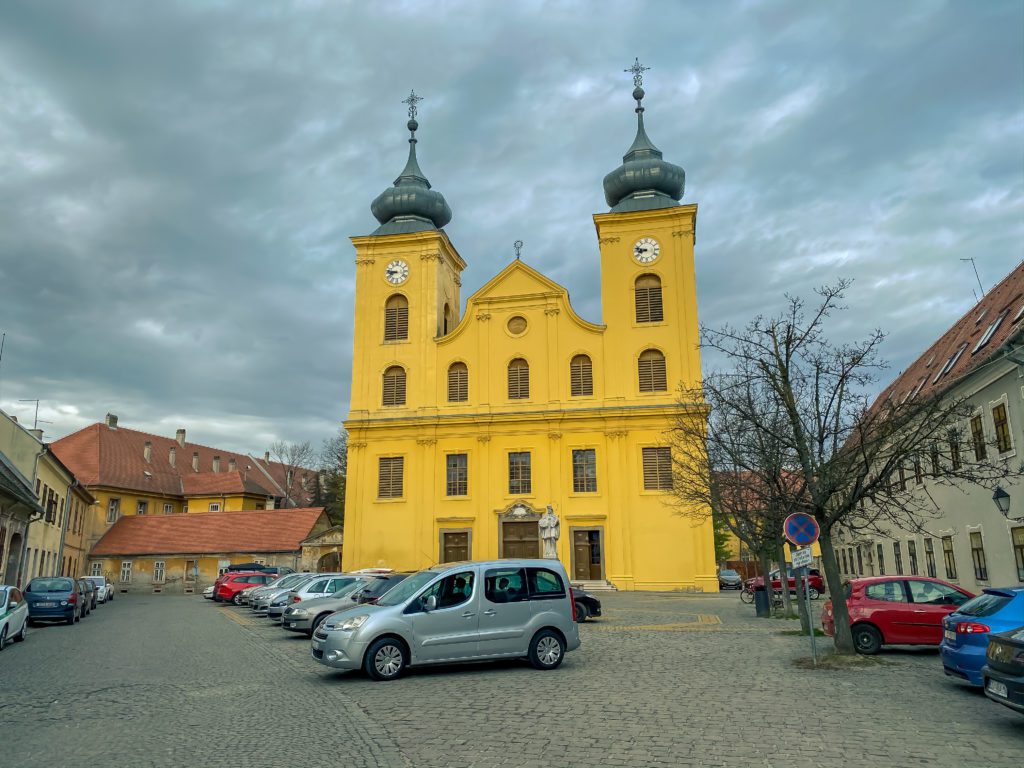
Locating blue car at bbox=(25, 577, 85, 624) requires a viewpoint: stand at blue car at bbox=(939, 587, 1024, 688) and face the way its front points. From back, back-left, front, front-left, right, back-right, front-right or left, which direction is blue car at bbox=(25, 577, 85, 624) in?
back-left

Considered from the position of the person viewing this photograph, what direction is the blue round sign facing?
facing the viewer

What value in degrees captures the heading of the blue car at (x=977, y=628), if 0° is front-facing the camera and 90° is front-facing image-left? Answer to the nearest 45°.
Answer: approximately 225°

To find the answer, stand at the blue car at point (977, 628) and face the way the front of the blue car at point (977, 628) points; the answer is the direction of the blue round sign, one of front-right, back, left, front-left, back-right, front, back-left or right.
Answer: left

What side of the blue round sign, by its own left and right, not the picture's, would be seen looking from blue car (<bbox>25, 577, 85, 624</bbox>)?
right

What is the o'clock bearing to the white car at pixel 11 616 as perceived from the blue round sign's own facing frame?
The white car is roughly at 3 o'clock from the blue round sign.

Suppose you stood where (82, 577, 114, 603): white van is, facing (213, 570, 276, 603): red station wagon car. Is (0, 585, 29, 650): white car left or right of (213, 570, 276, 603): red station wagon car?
right

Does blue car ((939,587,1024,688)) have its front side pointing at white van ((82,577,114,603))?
no

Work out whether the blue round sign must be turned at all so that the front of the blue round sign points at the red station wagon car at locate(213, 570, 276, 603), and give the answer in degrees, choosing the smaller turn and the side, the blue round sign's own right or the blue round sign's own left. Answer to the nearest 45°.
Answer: approximately 135° to the blue round sign's own right

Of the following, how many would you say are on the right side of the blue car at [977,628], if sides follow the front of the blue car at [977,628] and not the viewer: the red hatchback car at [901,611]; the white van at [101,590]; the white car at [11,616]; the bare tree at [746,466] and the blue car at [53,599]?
0

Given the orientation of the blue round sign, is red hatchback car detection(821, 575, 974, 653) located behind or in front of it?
behind

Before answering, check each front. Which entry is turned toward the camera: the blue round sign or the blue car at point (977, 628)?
the blue round sign

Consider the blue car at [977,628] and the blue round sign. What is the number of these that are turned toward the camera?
1

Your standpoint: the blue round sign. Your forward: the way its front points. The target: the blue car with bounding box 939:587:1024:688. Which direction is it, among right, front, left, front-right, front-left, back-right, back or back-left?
front-left

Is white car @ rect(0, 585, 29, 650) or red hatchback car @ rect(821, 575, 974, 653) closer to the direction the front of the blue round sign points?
the white car

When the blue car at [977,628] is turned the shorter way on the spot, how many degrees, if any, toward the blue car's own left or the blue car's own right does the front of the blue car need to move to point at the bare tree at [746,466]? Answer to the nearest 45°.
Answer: approximately 90° to the blue car's own left

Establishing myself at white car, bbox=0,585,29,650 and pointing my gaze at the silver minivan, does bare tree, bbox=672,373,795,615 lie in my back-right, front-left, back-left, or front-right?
front-left

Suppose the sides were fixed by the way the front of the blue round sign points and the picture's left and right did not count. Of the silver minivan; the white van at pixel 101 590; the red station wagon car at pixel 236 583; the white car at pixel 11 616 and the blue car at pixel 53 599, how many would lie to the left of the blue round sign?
0

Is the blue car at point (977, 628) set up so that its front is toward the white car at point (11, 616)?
no
